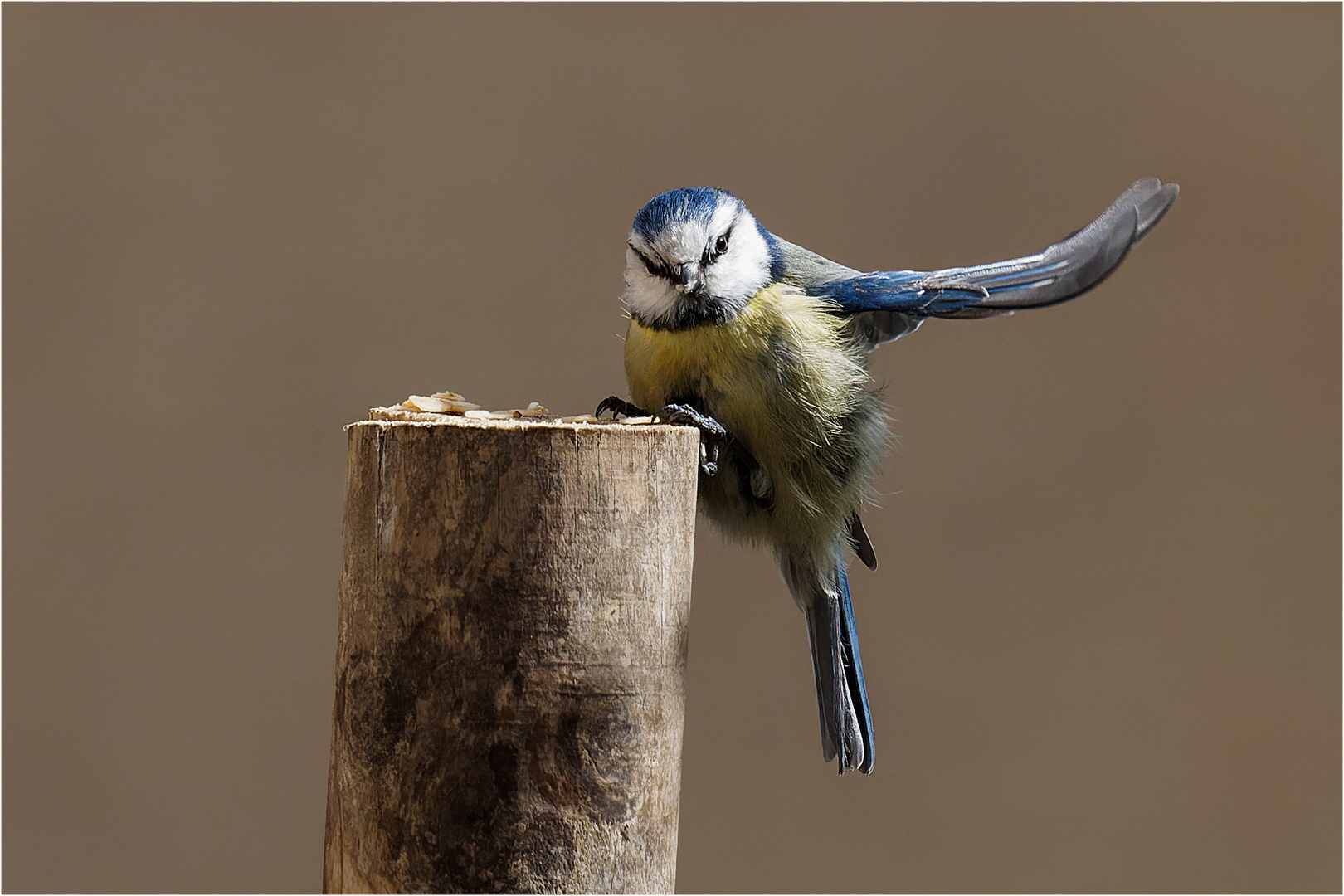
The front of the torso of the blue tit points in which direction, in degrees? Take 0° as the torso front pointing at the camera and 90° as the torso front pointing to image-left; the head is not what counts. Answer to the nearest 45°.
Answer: approximately 45°
